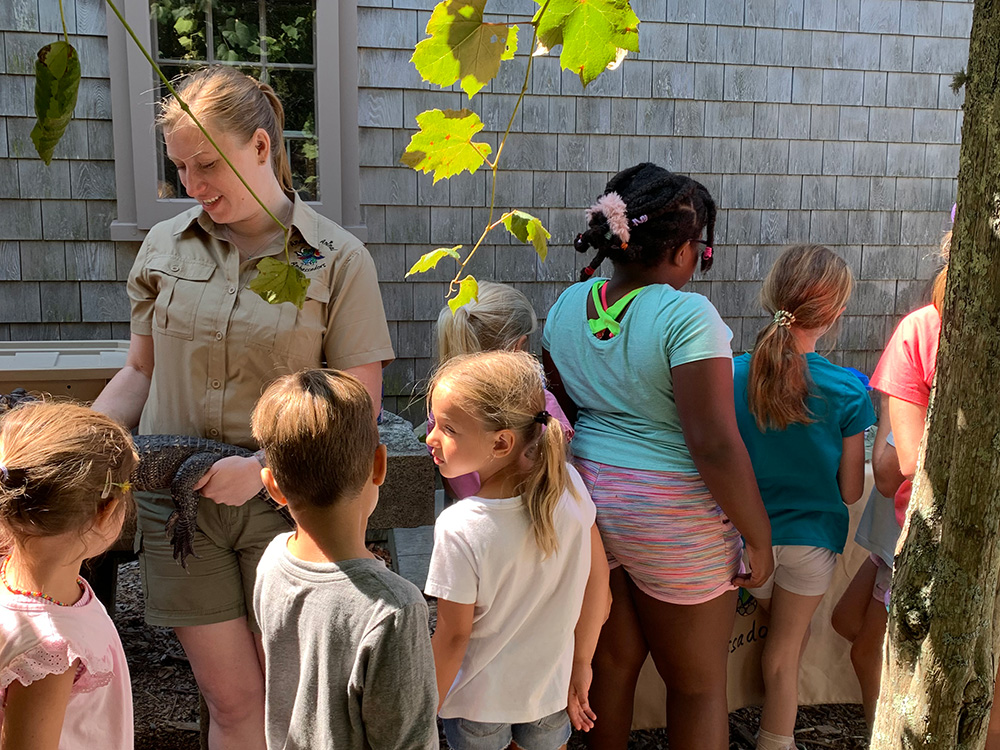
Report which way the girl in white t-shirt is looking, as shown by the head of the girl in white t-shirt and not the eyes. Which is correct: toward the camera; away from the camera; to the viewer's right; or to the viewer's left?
to the viewer's left

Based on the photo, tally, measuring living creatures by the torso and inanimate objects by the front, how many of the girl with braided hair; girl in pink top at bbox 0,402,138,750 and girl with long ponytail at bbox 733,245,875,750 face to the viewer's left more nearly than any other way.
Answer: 0

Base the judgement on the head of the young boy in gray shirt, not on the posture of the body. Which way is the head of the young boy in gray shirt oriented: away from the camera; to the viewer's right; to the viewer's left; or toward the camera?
away from the camera

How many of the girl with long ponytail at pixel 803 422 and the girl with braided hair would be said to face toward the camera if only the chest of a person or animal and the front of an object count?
0

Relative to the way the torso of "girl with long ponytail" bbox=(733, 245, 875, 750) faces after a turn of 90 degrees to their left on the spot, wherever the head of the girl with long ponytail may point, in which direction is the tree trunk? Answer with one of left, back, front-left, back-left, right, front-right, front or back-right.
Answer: back-left

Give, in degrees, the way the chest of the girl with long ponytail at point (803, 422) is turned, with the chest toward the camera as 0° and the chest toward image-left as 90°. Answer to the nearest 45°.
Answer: approximately 225°

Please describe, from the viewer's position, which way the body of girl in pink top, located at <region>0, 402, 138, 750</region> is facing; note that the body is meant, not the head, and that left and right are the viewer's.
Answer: facing to the right of the viewer
